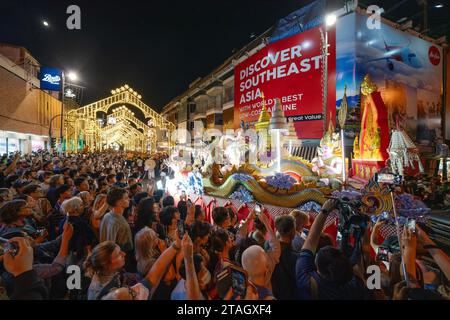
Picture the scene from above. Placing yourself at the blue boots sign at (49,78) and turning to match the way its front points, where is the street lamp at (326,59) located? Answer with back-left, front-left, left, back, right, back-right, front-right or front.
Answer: front-left

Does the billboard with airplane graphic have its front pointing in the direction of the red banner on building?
no

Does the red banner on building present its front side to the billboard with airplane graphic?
no

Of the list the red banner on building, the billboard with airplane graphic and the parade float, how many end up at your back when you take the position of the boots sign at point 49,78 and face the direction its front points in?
0

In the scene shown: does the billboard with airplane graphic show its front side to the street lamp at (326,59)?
no

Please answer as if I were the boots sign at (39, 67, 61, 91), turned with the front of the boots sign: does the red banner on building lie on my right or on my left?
on my left

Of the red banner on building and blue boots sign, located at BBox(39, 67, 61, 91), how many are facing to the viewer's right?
0

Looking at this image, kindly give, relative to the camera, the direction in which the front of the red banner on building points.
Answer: facing the viewer and to the left of the viewer

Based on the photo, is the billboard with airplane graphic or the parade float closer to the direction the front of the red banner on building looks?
the parade float

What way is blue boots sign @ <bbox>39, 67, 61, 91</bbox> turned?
toward the camera
